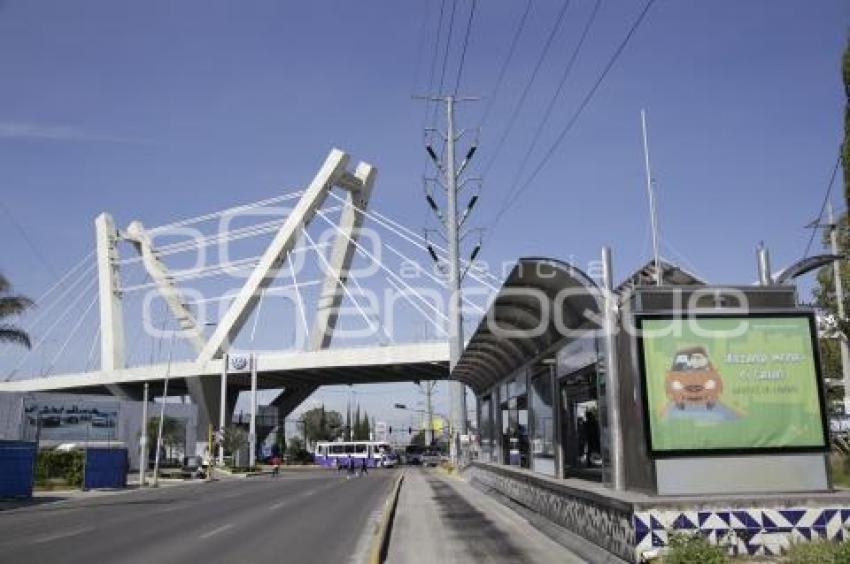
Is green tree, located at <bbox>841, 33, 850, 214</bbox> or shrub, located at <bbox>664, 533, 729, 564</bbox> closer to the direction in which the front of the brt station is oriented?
the shrub

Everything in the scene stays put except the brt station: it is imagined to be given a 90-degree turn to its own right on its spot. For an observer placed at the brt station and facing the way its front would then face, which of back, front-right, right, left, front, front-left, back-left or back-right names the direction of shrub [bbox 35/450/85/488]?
front-left

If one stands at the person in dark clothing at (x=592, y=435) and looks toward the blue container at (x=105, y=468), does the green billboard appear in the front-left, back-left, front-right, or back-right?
back-left

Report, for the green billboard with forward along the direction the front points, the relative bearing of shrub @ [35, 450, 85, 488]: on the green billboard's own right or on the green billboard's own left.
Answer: on the green billboard's own right

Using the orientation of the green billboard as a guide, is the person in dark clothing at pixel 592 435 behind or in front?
behind

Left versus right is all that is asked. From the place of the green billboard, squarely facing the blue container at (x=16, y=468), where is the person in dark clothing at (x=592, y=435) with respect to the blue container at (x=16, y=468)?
right

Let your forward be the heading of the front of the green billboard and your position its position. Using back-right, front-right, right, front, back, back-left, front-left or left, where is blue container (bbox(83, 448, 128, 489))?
back-right

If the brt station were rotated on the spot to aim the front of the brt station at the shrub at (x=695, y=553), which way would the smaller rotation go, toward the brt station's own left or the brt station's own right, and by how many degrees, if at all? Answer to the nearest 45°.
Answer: approximately 90° to the brt station's own left

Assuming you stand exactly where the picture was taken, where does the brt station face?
facing to the left of the viewer

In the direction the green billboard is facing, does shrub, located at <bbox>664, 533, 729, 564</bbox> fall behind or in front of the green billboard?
in front
